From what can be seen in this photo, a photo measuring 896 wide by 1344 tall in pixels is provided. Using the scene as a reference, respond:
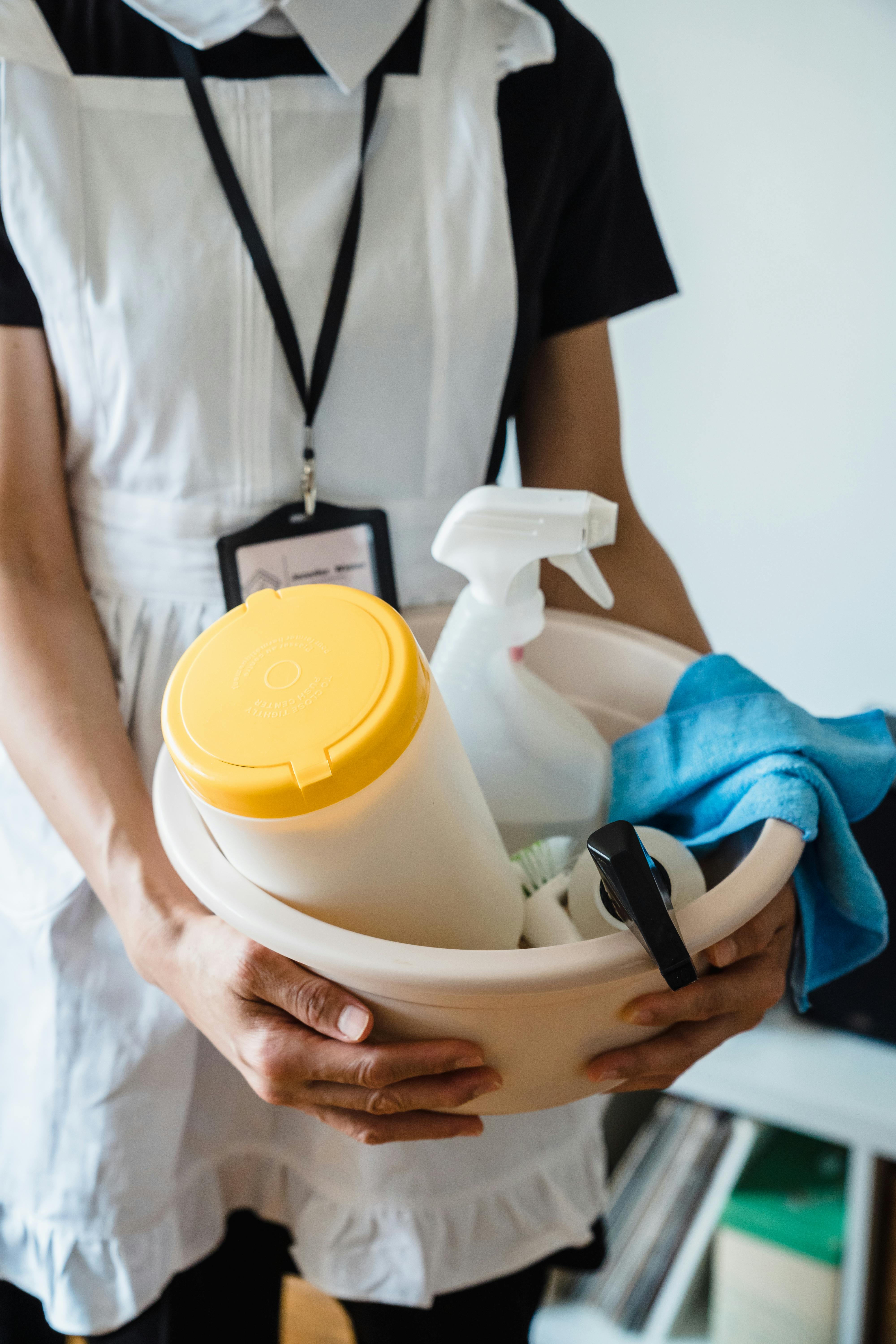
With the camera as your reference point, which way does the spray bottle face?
facing to the right of the viewer
